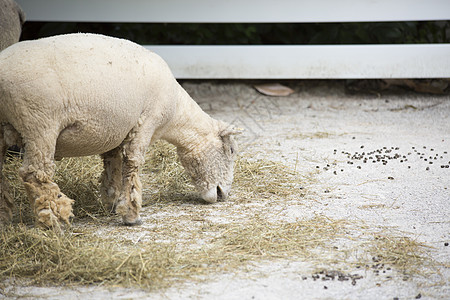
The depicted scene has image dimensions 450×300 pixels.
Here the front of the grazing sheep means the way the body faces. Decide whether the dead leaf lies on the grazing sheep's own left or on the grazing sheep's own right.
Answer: on the grazing sheep's own left

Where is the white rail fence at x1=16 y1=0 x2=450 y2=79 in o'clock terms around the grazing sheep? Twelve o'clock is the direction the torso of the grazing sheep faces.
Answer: The white rail fence is roughly at 10 o'clock from the grazing sheep.

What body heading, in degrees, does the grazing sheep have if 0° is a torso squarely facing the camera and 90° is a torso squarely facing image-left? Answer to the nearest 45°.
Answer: approximately 270°

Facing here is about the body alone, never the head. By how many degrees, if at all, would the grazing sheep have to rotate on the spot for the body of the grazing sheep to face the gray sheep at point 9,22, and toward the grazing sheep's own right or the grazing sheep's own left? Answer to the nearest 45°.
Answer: approximately 90° to the grazing sheep's own left
